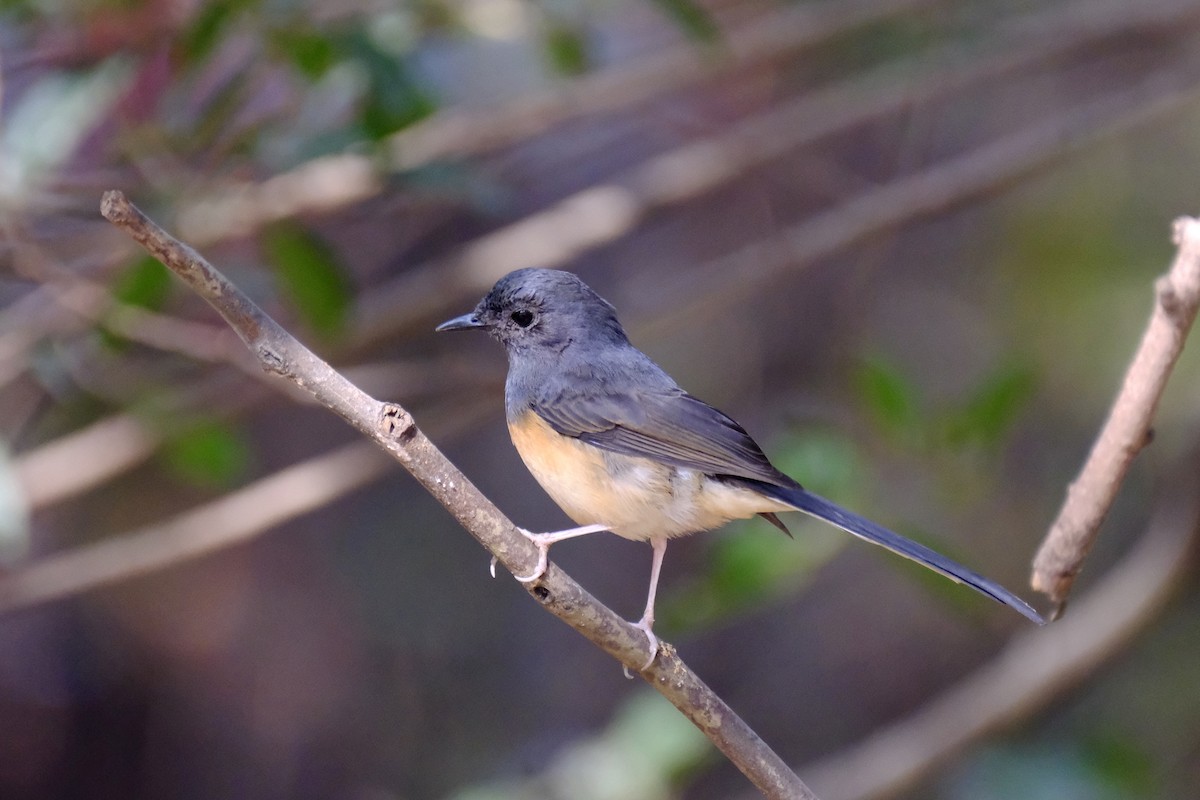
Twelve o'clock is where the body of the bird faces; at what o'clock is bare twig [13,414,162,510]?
The bare twig is roughly at 1 o'clock from the bird.

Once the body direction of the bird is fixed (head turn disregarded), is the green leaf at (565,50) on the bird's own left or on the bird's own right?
on the bird's own right

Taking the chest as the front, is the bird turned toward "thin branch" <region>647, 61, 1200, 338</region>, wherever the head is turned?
no

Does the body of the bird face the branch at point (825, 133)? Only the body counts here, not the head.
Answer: no

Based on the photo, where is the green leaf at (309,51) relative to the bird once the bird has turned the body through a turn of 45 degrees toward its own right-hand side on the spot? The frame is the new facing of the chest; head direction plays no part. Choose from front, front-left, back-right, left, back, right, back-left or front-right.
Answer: front

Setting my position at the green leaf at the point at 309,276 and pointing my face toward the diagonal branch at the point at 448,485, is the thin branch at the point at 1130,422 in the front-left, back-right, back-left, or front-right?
front-left

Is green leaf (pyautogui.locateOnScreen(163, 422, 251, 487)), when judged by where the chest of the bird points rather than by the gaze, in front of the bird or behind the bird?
in front

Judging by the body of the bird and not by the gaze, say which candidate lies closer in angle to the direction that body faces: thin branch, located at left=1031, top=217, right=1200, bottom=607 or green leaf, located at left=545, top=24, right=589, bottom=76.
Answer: the green leaf

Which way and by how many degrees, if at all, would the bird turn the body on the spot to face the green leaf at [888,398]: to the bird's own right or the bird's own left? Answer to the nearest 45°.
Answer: approximately 135° to the bird's own right

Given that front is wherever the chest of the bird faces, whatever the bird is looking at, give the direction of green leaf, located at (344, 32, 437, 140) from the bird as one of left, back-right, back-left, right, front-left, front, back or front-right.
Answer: front-right

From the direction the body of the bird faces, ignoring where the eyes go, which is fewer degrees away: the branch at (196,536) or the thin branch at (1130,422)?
the branch

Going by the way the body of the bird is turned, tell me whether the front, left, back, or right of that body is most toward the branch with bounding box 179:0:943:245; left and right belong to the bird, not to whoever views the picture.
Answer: right

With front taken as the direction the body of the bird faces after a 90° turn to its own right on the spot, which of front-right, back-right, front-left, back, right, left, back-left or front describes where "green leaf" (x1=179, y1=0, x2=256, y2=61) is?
front-left

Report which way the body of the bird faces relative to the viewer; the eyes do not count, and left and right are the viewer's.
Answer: facing to the left of the viewer

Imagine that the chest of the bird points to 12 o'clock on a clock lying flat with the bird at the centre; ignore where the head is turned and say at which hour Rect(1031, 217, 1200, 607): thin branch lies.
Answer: The thin branch is roughly at 7 o'clock from the bird.
